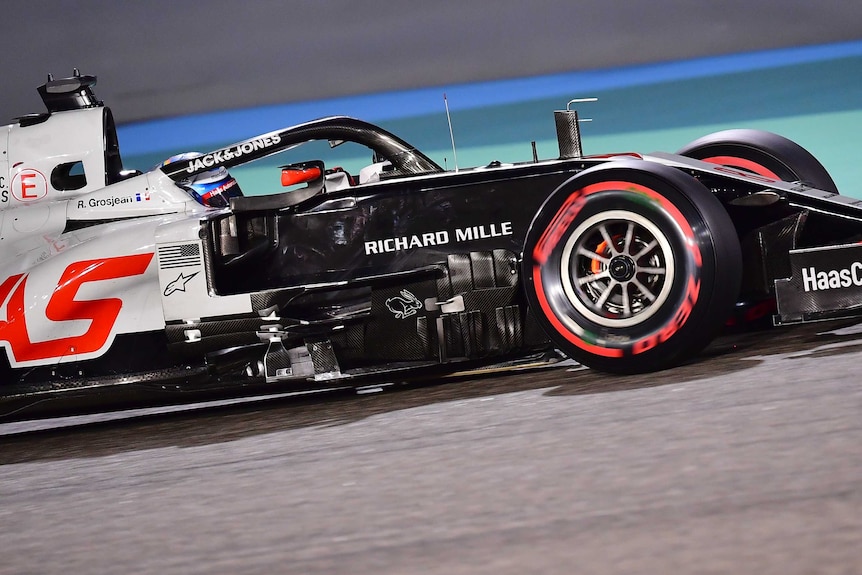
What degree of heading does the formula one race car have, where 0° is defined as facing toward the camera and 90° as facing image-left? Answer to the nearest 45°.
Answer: approximately 270°
